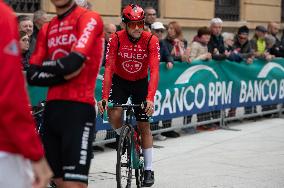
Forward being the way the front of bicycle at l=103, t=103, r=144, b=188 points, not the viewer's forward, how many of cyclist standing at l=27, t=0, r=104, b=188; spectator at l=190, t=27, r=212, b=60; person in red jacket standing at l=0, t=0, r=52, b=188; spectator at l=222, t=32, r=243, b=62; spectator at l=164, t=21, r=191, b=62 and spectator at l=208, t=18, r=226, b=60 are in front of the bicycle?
2

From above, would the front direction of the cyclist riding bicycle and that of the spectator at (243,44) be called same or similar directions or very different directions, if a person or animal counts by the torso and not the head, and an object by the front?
same or similar directions

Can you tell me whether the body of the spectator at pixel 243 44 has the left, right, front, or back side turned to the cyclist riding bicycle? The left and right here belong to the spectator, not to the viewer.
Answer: front

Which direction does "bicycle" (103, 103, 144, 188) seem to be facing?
toward the camera

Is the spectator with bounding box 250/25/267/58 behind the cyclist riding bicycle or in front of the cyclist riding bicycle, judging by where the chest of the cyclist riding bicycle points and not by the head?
behind

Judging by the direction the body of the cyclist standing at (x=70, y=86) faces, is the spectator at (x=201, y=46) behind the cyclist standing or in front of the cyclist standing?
behind

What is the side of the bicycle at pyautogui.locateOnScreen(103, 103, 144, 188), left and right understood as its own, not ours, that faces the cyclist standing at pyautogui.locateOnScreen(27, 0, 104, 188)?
front

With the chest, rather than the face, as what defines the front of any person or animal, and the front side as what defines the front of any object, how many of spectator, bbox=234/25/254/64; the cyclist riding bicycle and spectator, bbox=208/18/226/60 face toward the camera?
3

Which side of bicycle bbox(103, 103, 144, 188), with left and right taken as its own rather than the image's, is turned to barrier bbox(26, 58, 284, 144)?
back

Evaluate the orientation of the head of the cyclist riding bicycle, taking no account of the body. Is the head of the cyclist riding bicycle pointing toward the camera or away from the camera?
toward the camera

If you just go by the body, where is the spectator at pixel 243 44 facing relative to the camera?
toward the camera
